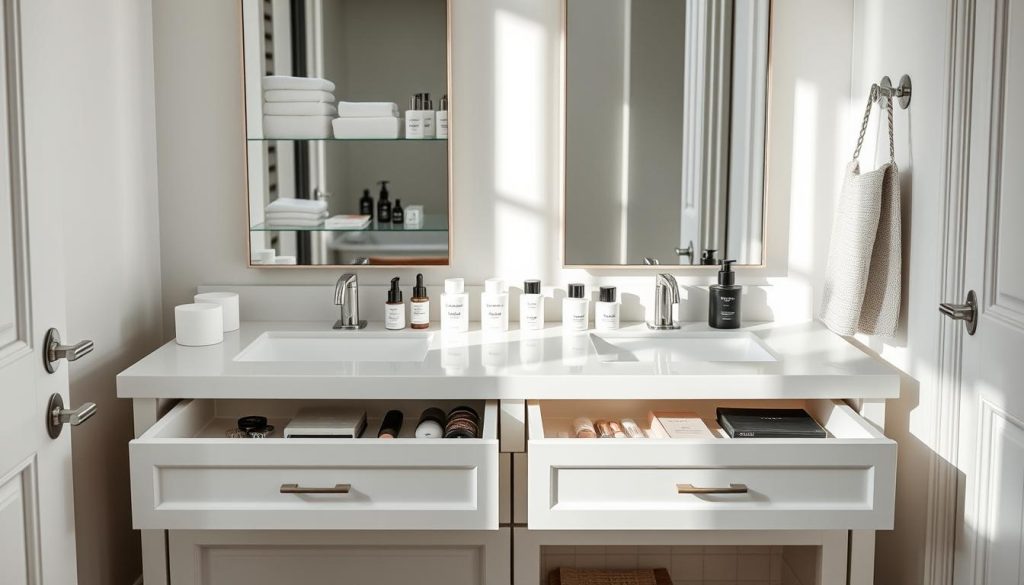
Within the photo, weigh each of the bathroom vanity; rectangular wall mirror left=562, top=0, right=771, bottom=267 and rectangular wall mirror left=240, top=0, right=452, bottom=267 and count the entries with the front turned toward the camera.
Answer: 3

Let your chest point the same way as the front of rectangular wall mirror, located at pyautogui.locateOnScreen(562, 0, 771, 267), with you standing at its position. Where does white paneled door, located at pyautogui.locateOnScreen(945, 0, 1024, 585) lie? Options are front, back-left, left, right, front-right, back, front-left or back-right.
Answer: front-left

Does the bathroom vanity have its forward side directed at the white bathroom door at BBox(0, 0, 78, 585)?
no

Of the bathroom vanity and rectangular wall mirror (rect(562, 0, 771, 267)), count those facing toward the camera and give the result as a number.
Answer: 2

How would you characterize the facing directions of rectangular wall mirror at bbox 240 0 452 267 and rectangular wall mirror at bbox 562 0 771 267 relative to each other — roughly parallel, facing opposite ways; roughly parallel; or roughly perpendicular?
roughly parallel

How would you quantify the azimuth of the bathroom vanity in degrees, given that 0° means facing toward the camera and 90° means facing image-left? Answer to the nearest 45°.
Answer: approximately 0°

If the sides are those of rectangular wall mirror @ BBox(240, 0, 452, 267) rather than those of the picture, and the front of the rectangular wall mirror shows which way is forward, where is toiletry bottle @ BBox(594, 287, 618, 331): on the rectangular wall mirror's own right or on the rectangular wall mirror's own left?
on the rectangular wall mirror's own left

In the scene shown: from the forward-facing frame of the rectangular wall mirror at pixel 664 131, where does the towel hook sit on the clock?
The towel hook is roughly at 10 o'clock from the rectangular wall mirror.

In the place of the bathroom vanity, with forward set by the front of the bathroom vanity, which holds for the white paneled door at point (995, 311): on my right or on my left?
on my left

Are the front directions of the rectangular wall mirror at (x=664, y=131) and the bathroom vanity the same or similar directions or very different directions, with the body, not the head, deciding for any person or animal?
same or similar directions

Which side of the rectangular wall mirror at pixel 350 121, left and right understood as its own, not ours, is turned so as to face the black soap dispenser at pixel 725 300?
left

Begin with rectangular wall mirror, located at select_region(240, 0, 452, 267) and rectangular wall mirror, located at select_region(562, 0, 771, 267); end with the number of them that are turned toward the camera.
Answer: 2

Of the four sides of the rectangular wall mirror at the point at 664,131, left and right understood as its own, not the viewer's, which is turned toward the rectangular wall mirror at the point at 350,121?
right

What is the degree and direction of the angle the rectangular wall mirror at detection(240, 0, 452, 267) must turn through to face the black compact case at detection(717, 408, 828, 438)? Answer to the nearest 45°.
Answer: approximately 45° to its left

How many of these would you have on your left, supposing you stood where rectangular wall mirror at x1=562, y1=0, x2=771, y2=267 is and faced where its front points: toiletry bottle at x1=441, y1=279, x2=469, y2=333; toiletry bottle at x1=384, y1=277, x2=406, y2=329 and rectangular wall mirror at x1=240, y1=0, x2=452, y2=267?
0

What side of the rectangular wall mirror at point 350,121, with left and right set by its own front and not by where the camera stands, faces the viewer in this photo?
front
